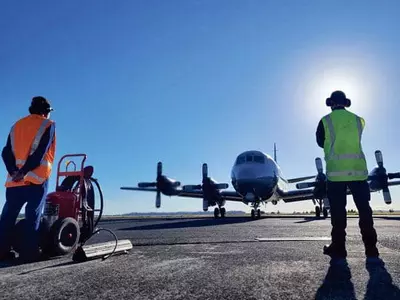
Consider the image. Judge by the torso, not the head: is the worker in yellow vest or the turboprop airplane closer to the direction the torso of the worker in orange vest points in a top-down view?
the turboprop airplane

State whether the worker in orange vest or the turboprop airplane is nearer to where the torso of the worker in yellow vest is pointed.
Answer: the turboprop airplane

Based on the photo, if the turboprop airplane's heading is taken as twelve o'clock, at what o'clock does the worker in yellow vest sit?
The worker in yellow vest is roughly at 12 o'clock from the turboprop airplane.

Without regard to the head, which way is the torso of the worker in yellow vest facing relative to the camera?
away from the camera

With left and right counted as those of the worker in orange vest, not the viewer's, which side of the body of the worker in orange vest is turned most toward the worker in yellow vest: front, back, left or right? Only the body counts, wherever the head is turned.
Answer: right

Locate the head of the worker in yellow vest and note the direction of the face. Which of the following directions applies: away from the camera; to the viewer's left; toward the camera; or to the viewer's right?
away from the camera

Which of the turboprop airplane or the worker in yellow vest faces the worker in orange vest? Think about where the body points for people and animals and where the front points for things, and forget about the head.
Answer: the turboprop airplane

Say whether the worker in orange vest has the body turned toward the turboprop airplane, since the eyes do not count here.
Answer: yes

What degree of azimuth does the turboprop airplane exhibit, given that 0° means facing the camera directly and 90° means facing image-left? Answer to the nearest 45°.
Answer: approximately 0°

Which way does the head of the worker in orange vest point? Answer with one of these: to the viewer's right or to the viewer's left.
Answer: to the viewer's right

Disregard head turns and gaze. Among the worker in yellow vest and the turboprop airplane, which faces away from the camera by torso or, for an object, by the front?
the worker in yellow vest

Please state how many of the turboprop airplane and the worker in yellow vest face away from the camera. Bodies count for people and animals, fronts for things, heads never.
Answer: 1

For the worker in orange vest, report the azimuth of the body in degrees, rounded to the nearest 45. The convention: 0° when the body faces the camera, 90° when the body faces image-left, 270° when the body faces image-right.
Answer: approximately 225°

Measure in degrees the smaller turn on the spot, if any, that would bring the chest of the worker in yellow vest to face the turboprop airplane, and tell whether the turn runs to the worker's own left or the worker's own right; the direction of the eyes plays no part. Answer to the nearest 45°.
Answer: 0° — they already face it
